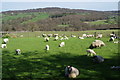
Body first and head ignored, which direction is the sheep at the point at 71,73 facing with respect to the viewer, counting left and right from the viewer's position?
facing the viewer and to the left of the viewer
